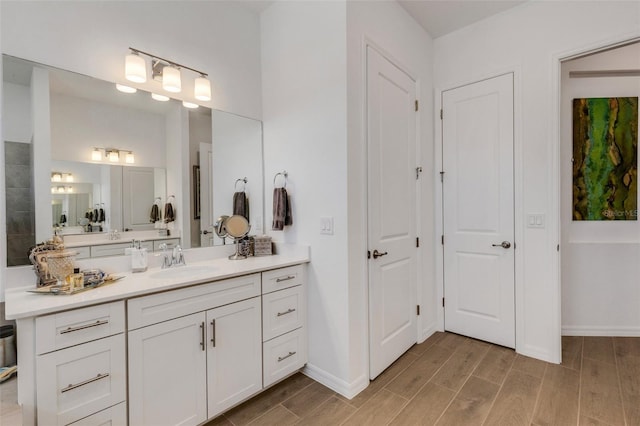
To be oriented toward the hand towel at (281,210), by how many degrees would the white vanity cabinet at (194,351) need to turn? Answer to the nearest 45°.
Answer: approximately 90° to its left

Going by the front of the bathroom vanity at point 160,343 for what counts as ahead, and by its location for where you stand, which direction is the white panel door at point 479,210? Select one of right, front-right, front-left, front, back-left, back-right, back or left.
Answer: front-left

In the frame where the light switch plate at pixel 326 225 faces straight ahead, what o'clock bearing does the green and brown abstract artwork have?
The green and brown abstract artwork is roughly at 7 o'clock from the light switch plate.

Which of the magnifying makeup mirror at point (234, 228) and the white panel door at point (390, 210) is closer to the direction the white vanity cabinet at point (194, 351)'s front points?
the white panel door

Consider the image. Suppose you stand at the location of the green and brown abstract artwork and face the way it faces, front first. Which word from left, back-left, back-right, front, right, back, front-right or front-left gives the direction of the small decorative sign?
front-right

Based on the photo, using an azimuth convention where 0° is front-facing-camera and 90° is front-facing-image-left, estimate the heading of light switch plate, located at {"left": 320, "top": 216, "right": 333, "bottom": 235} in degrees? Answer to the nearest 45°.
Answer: approximately 45°

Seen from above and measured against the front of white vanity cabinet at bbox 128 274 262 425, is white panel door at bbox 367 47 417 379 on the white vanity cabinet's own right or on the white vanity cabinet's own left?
on the white vanity cabinet's own left

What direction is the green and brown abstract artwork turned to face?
toward the camera

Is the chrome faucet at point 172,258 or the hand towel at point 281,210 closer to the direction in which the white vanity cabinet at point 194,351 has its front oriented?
the hand towel

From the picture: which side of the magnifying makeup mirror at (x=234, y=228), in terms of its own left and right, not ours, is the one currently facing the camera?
front
